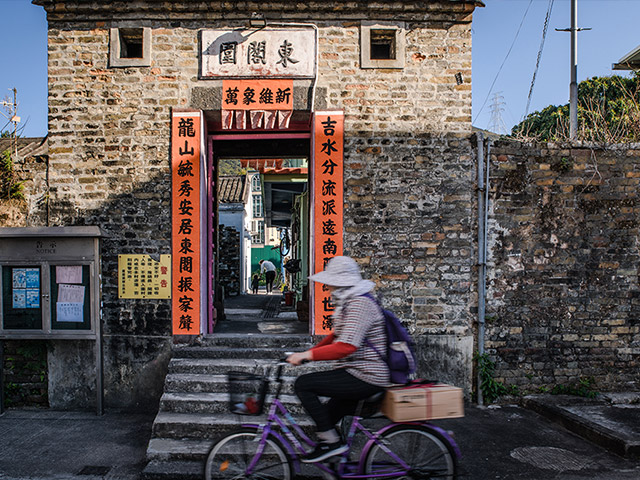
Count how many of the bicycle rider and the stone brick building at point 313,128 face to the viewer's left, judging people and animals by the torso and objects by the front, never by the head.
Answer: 1

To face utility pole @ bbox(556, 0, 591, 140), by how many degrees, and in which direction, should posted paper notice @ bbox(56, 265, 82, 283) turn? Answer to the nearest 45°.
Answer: approximately 90° to its left

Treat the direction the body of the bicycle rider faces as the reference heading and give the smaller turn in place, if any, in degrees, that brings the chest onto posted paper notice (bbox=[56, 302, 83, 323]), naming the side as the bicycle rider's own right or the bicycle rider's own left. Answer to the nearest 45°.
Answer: approximately 45° to the bicycle rider's own right

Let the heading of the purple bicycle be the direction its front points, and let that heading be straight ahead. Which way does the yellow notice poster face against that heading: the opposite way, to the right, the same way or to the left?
to the left

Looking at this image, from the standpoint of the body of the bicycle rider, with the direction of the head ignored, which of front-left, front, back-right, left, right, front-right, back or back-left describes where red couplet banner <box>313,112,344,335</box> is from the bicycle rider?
right

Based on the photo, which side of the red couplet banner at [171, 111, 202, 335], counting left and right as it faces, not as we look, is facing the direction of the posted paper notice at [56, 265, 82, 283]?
right

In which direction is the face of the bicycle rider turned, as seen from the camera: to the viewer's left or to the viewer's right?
to the viewer's left

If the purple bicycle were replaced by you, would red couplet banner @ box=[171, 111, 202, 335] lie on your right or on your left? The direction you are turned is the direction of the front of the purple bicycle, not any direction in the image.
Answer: on your right
